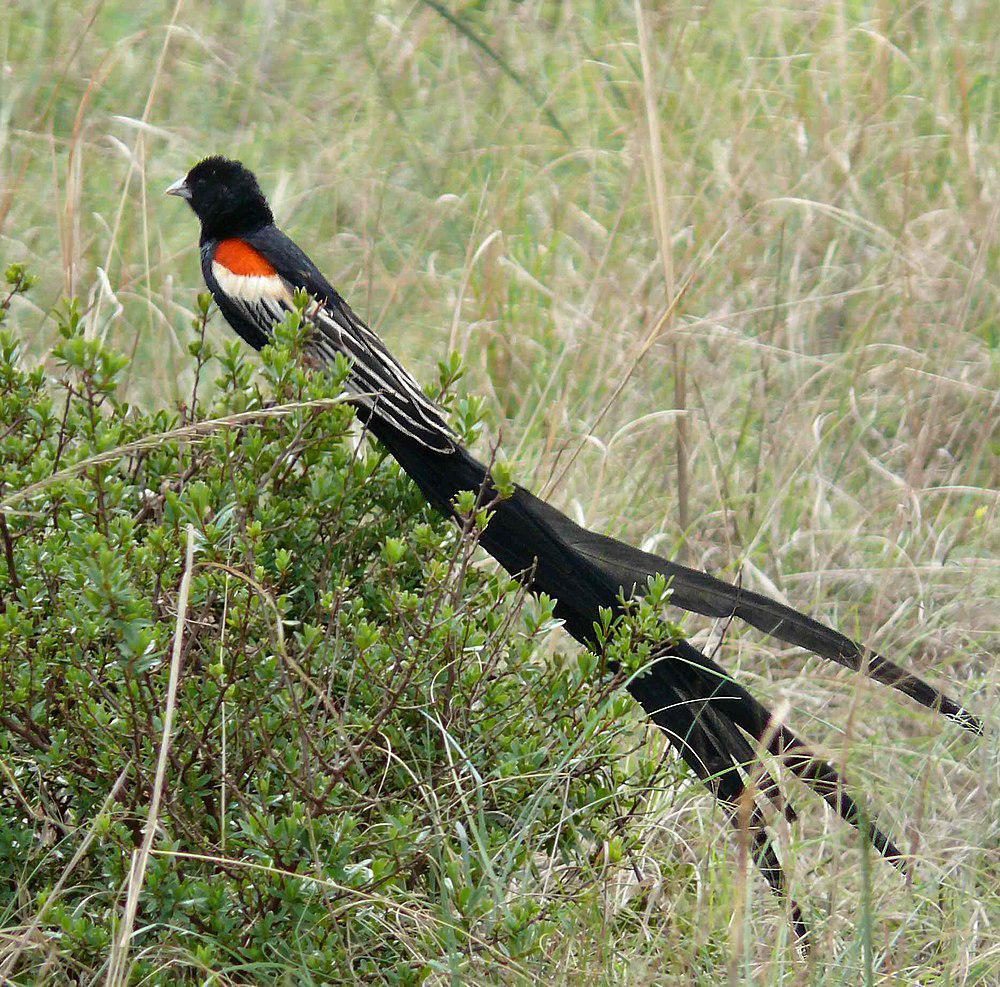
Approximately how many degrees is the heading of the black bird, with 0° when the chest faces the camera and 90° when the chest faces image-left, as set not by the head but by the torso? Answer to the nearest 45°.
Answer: approximately 90°
